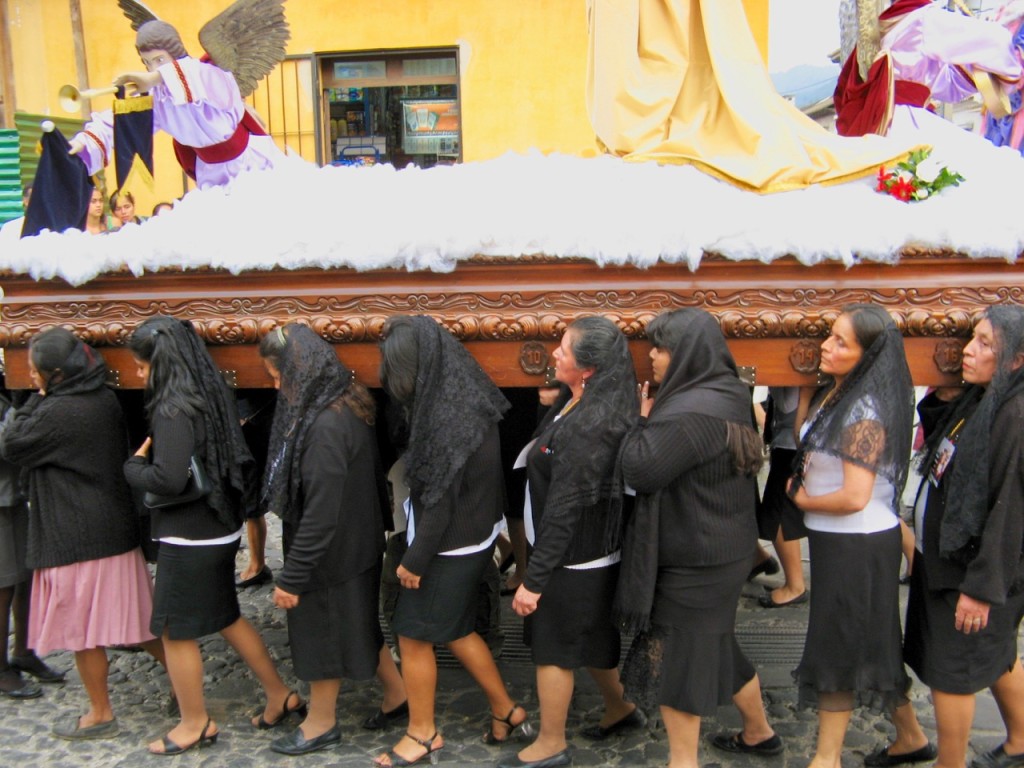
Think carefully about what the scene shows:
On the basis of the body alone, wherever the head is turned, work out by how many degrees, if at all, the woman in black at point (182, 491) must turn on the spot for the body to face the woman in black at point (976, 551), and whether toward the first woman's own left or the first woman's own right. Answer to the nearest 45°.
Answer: approximately 135° to the first woman's own left

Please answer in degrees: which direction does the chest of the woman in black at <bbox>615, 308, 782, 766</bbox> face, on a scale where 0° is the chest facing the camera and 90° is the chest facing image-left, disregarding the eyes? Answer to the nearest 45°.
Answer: approximately 90°

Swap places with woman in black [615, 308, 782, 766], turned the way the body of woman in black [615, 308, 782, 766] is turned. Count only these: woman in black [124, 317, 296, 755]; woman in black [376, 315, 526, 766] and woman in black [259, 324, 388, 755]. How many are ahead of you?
3

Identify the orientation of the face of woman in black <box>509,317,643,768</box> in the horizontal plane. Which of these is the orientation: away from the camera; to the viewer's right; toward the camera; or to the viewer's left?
to the viewer's left

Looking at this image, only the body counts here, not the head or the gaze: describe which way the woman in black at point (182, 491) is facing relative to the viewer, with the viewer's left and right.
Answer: facing to the left of the viewer

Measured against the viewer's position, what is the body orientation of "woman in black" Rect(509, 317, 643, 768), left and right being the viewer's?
facing to the left of the viewer

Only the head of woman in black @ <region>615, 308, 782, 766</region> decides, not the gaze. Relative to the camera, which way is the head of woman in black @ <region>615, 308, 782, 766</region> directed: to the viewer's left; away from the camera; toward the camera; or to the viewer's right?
to the viewer's left

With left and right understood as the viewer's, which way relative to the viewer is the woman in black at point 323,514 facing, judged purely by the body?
facing to the left of the viewer

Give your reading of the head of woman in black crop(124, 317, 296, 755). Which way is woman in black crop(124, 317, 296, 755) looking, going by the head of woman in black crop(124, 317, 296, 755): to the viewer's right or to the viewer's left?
to the viewer's left

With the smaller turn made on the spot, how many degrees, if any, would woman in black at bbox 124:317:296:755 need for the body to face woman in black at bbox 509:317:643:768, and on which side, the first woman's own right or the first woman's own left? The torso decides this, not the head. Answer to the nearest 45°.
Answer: approximately 135° to the first woman's own left

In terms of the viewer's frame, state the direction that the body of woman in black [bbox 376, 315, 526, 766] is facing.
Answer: to the viewer's left
